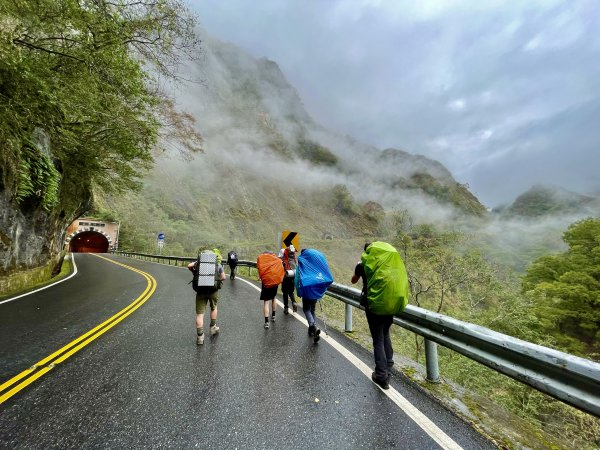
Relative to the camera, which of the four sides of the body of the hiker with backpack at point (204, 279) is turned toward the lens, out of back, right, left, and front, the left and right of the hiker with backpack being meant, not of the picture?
back

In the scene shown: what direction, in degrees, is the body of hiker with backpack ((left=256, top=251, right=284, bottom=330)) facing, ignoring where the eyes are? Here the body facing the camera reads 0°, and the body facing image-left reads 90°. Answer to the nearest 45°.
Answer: approximately 180°

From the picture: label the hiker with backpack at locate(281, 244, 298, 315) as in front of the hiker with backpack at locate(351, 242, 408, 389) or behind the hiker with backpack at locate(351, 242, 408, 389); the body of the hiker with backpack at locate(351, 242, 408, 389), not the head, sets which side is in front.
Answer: in front

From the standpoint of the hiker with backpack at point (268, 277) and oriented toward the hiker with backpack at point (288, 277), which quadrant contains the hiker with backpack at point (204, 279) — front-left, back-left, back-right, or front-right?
back-left

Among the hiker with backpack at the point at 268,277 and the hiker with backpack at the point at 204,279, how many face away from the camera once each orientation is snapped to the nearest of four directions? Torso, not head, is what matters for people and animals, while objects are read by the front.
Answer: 2

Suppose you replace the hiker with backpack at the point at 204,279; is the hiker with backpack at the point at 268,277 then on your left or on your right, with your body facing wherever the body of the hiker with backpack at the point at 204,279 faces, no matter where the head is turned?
on your right

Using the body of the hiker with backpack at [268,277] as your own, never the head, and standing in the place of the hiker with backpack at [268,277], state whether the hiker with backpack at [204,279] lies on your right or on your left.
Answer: on your left

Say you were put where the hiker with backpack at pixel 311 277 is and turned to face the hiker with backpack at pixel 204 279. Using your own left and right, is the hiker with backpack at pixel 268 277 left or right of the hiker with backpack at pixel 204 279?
right

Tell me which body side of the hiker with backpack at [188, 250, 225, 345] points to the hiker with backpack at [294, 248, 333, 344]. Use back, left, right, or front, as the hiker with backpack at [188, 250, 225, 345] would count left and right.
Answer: right

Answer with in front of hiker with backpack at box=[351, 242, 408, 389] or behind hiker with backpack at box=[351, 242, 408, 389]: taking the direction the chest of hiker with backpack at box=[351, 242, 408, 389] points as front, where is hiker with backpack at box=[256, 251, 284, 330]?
in front
